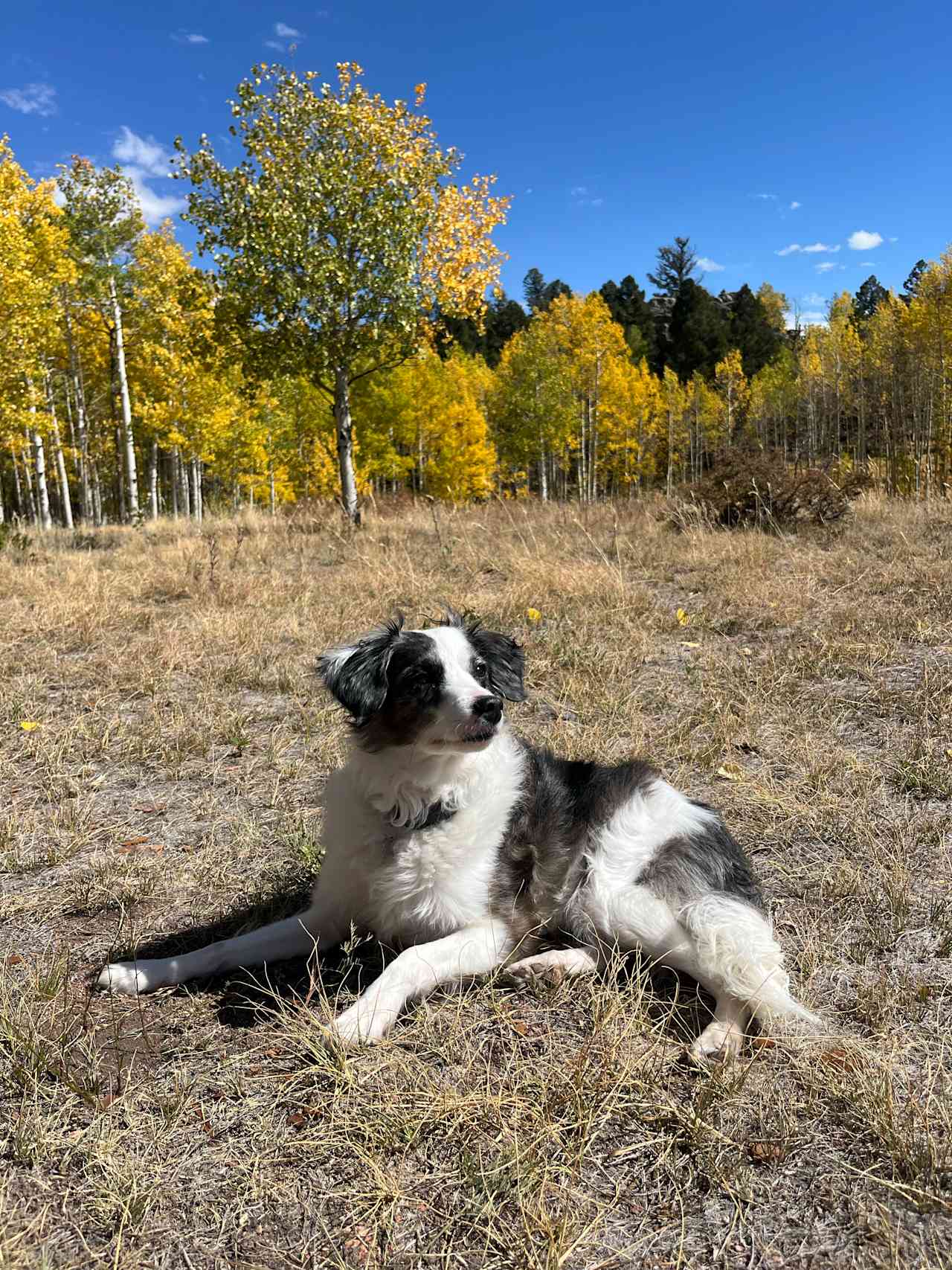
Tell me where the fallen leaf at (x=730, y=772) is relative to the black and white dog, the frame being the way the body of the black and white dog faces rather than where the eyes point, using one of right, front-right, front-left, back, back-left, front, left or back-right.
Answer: back

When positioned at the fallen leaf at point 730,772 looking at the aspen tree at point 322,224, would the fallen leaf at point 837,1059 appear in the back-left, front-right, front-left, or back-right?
back-left

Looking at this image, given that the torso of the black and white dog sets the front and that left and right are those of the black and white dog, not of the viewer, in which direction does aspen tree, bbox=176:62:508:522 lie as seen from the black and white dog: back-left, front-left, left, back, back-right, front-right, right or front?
back-right

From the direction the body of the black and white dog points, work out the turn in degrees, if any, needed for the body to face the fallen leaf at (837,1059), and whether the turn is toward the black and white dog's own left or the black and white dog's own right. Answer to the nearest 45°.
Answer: approximately 90° to the black and white dog's own left

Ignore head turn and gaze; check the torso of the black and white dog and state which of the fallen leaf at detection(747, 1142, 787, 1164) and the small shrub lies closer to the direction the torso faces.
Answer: the fallen leaf

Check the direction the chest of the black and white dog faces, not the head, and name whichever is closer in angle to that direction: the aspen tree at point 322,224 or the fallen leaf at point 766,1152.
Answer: the fallen leaf

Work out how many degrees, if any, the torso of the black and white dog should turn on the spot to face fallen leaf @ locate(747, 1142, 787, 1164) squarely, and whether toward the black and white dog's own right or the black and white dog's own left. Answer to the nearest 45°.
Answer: approximately 90° to the black and white dog's own left

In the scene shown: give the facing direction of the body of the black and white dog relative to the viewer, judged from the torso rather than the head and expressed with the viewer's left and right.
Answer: facing the viewer and to the left of the viewer
